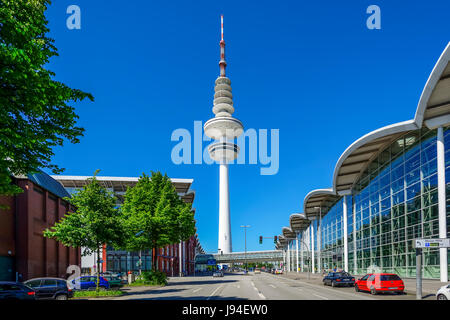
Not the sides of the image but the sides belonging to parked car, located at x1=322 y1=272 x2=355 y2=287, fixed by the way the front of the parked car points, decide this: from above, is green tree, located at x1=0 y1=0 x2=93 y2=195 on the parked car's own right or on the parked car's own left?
on the parked car's own left

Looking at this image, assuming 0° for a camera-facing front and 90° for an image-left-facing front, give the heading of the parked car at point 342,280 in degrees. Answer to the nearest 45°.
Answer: approximately 135°

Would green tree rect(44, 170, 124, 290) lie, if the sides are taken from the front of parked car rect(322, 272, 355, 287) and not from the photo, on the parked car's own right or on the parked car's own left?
on the parked car's own left
